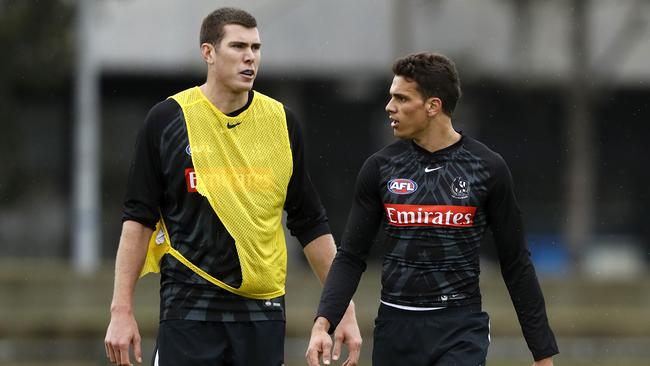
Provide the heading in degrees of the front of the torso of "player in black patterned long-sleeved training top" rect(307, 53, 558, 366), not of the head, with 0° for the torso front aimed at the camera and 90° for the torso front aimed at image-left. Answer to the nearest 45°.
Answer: approximately 0°

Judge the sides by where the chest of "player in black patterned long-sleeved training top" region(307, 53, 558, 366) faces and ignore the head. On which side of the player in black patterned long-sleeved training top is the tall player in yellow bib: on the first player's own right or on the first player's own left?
on the first player's own right
